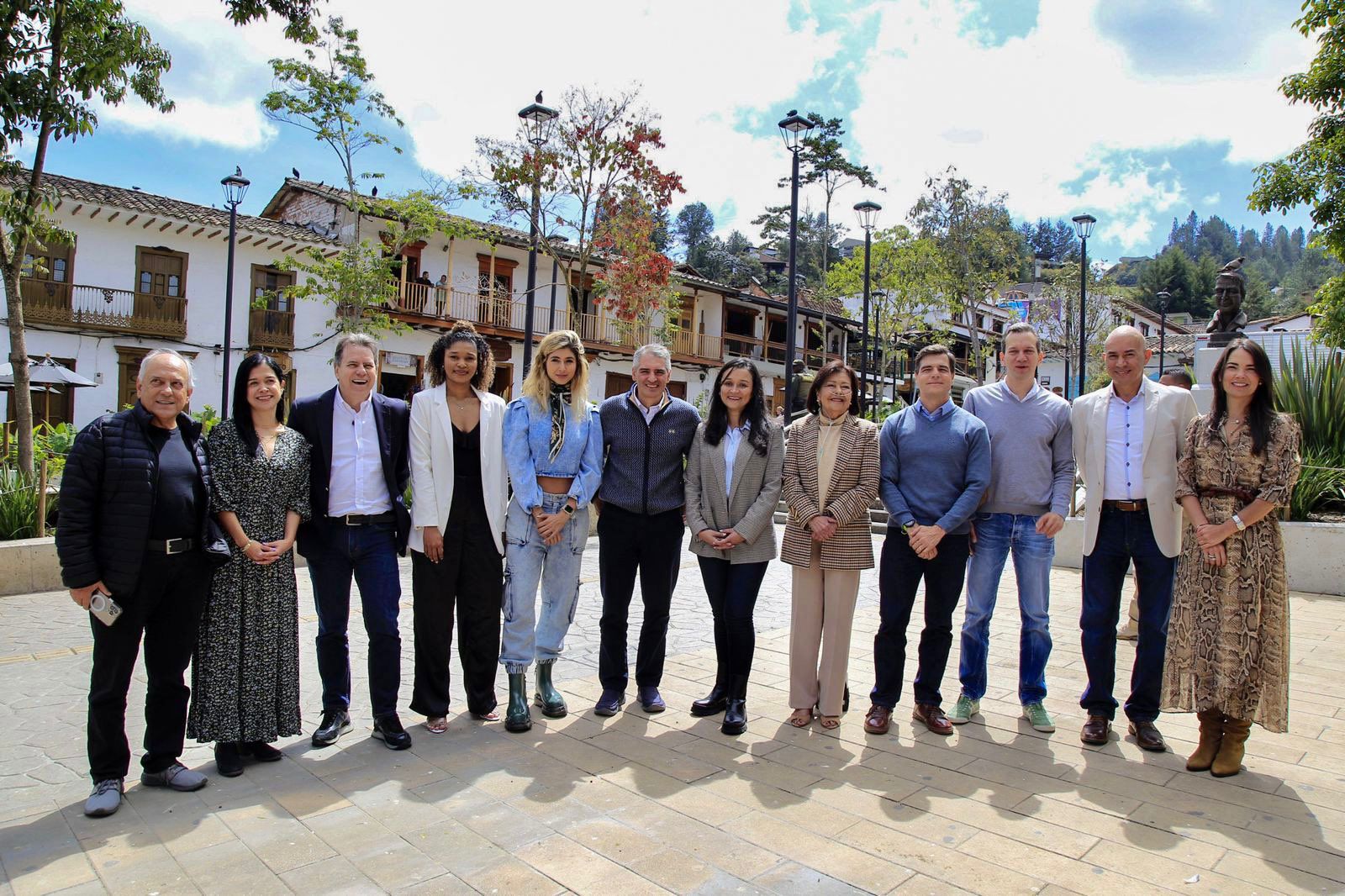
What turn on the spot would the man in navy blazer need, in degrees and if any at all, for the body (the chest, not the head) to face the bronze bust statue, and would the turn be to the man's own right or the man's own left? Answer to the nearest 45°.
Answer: approximately 90° to the man's own left

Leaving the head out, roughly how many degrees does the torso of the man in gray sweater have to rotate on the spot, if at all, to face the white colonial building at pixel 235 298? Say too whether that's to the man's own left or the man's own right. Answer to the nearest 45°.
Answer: approximately 135° to the man's own right

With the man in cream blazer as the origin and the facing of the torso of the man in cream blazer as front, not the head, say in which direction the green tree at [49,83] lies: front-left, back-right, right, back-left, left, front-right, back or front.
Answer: right

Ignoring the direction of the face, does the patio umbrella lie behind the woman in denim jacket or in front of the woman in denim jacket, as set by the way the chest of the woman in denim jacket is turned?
behind

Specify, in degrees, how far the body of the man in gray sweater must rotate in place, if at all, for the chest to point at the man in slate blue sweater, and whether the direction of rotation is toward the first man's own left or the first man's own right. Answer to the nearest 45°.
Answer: approximately 45° to the first man's own right

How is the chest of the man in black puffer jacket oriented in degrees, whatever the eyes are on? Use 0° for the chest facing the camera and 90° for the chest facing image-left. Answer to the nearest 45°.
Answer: approximately 315°

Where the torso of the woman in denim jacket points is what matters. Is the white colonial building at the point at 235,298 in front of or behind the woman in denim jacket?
behind
